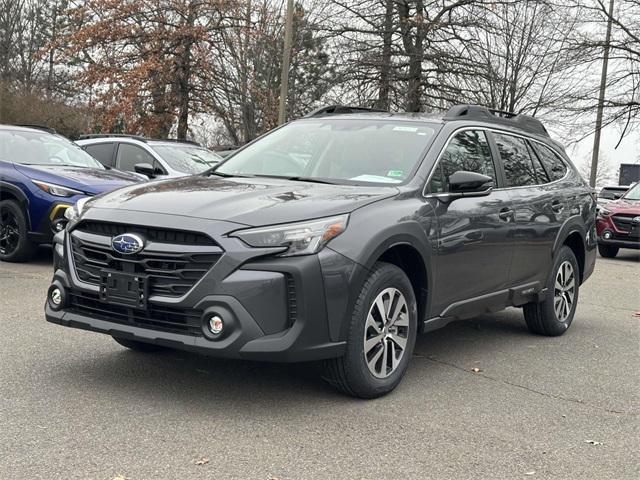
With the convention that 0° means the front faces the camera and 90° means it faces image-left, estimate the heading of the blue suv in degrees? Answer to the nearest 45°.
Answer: approximately 315°

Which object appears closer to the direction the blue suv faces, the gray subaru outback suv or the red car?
the gray subaru outback suv

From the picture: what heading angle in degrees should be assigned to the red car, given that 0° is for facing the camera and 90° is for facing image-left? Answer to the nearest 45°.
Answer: approximately 45°

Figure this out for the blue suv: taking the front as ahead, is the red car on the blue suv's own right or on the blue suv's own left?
on the blue suv's own left

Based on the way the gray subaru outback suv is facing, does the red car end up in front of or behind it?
behind

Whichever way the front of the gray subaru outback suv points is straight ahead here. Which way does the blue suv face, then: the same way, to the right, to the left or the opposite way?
to the left
